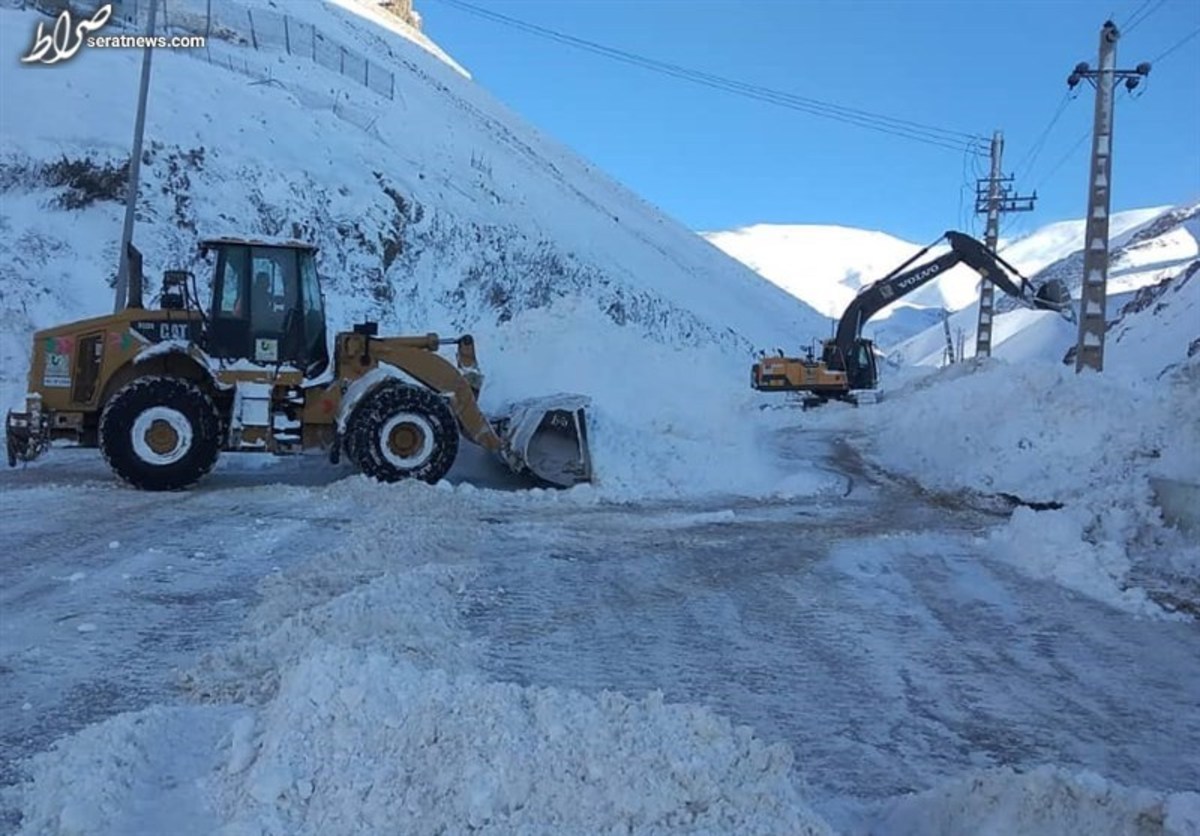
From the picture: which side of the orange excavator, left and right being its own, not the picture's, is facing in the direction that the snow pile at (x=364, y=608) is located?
right

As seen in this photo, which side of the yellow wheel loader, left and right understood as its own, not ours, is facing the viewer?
right

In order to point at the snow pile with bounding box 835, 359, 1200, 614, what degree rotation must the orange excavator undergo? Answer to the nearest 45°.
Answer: approximately 90° to its right

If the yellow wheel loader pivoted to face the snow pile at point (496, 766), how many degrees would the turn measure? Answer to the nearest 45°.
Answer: approximately 90° to its right

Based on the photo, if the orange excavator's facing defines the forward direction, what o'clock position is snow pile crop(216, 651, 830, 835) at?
The snow pile is roughly at 3 o'clock from the orange excavator.

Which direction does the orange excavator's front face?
to the viewer's right

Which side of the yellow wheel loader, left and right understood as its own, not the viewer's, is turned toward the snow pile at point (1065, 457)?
front

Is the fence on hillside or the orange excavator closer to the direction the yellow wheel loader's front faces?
the orange excavator

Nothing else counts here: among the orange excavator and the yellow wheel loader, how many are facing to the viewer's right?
2

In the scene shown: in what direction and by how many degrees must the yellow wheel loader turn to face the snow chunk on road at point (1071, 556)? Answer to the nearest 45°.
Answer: approximately 45° to its right
